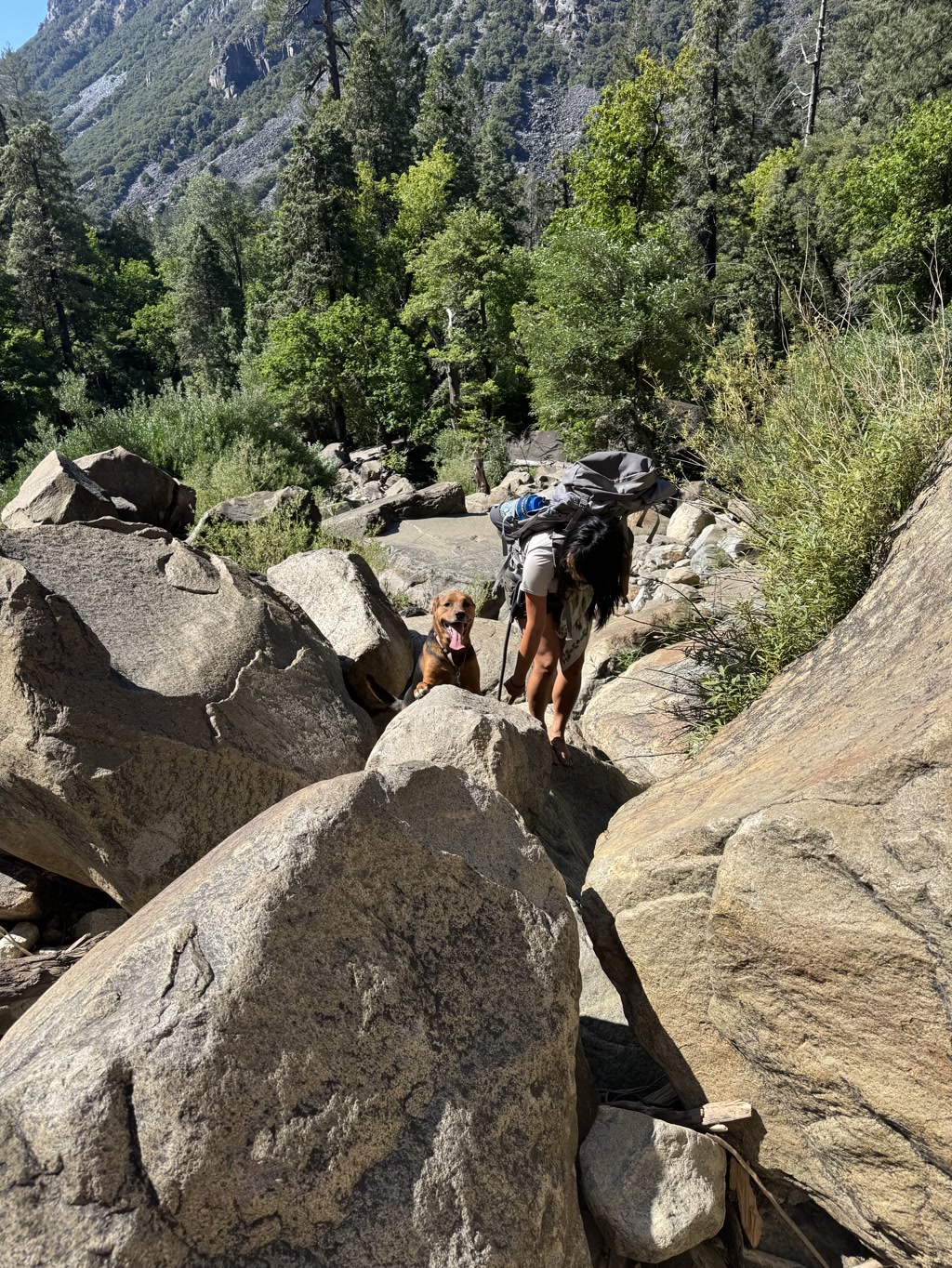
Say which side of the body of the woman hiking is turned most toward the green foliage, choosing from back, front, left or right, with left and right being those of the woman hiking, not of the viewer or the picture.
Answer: left

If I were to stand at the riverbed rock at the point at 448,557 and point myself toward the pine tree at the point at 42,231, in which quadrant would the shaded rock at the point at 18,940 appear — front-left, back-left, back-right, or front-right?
back-left

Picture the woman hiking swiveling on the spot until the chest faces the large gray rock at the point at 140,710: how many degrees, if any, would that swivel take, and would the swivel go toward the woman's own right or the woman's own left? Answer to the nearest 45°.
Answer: approximately 90° to the woman's own right

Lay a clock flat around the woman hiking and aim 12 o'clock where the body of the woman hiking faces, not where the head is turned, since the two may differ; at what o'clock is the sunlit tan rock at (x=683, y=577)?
The sunlit tan rock is roughly at 8 o'clock from the woman hiking.

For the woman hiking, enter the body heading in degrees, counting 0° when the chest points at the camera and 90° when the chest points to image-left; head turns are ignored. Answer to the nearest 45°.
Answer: approximately 315°

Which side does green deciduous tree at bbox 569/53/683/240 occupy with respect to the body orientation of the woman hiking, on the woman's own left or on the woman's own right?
on the woman's own left

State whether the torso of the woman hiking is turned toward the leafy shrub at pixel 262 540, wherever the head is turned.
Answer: no

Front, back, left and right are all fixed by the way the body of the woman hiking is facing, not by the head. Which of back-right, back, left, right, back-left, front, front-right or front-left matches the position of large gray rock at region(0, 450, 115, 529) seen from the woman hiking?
back

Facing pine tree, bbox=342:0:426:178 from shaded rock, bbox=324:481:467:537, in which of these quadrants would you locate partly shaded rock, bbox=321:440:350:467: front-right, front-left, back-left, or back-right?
front-left

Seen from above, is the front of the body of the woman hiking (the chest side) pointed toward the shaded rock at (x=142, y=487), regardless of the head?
no

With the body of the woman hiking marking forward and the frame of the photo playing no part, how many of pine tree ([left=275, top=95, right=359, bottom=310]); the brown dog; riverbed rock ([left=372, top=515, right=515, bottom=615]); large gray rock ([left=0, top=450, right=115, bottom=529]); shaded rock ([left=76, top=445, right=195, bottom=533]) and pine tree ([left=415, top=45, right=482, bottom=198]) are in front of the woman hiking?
0

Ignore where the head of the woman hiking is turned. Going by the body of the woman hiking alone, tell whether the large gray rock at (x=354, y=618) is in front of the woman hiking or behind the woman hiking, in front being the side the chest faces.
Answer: behind
